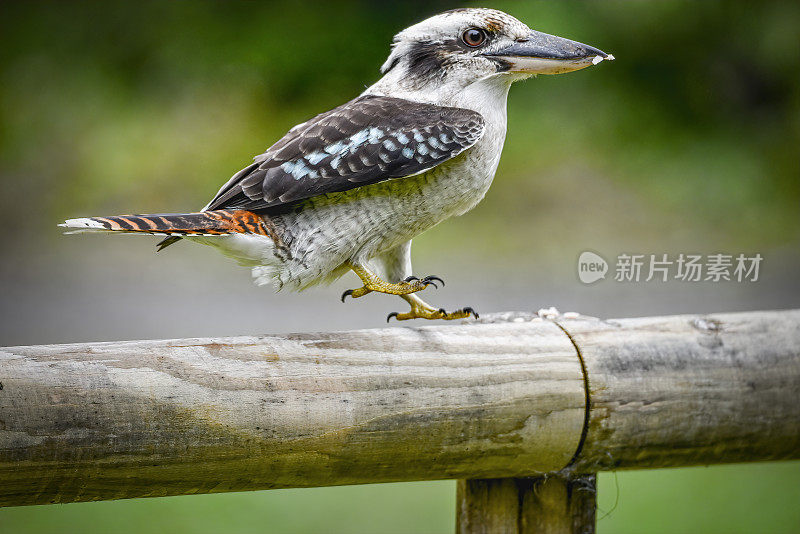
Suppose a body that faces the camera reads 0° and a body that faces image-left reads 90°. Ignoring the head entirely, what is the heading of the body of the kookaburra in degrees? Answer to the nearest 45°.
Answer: approximately 270°
